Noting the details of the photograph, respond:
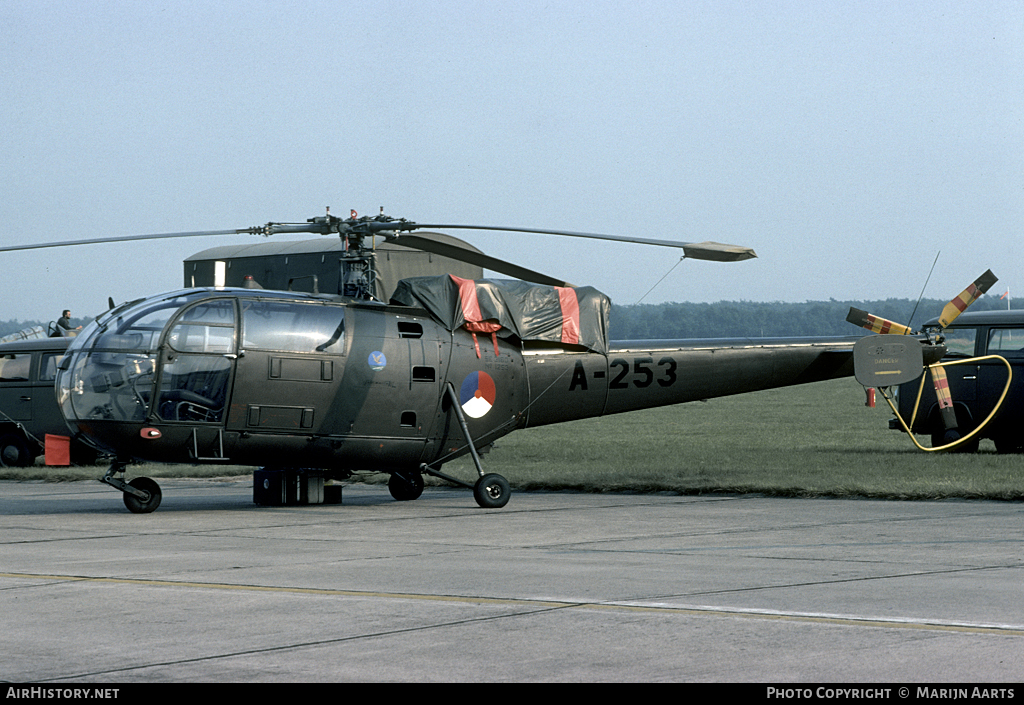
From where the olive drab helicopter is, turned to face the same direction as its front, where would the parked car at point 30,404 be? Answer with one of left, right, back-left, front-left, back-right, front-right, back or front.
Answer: front-right

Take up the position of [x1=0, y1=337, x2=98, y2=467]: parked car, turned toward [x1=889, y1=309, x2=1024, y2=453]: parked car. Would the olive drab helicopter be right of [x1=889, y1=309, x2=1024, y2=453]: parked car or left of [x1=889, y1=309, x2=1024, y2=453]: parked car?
right

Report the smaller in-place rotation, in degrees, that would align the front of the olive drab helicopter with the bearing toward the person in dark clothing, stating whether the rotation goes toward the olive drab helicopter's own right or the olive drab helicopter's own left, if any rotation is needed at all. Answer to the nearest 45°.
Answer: approximately 45° to the olive drab helicopter's own right

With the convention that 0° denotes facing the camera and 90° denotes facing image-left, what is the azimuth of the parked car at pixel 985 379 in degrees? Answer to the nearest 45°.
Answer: approximately 90°

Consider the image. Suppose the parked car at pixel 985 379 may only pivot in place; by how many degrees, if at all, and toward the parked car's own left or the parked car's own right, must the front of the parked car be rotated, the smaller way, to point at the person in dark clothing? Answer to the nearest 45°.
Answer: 0° — it already faces them

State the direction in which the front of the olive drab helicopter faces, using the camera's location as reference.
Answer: facing to the left of the viewer
